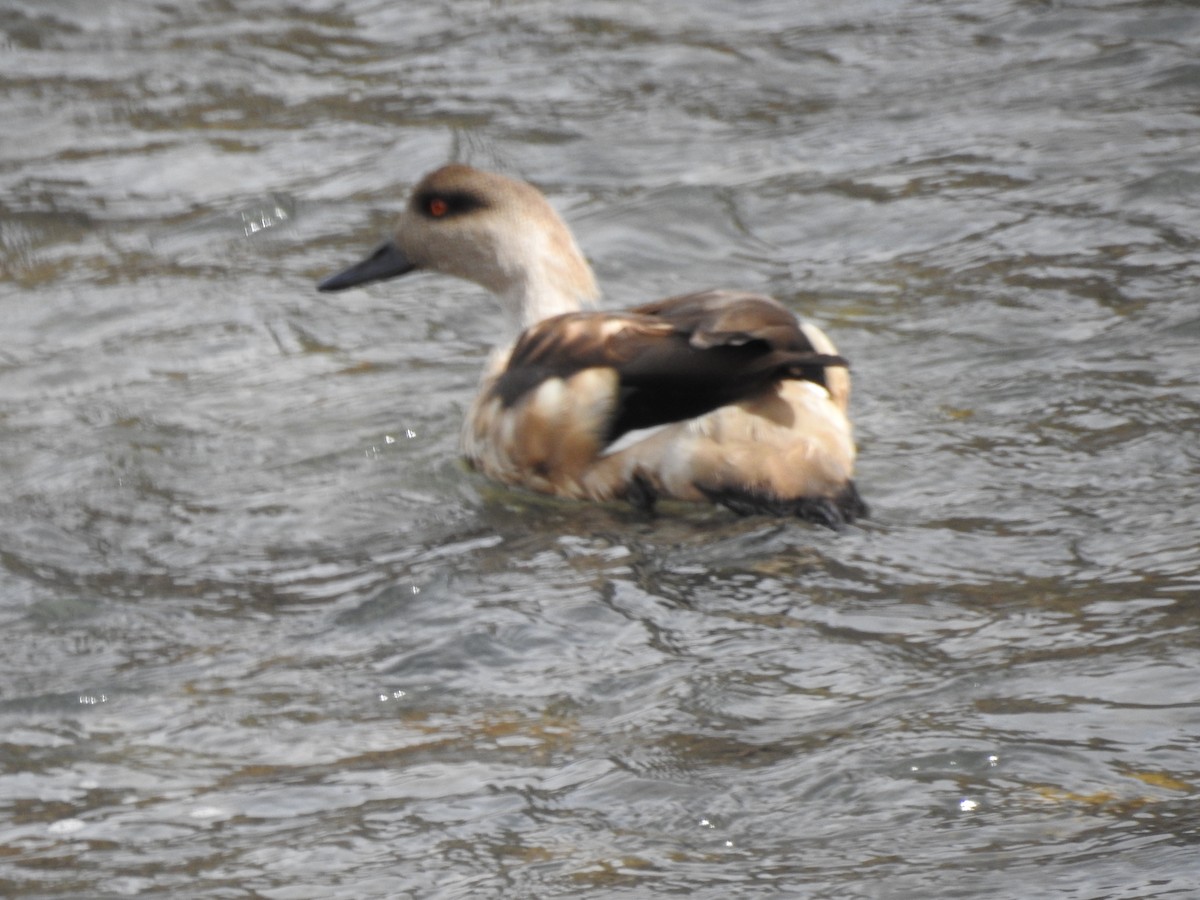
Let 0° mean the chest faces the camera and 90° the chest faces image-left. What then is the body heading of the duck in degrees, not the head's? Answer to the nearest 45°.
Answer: approximately 135°
